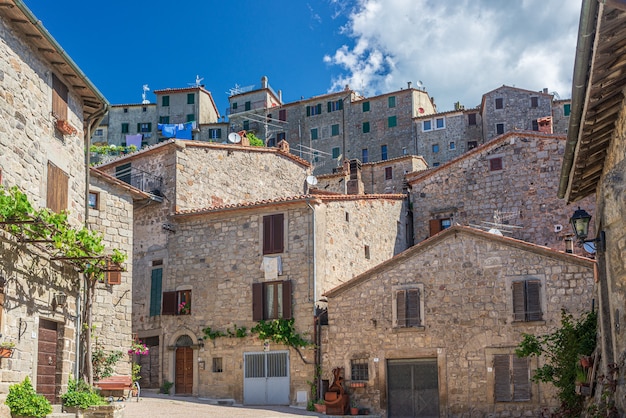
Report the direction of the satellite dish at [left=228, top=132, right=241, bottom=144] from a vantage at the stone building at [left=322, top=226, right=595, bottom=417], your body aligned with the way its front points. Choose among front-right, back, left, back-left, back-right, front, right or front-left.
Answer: back-right

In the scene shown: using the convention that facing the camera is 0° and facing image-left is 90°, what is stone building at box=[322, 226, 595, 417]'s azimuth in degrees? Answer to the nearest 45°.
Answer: approximately 0°

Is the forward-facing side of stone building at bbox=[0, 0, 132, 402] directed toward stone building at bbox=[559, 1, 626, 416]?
yes

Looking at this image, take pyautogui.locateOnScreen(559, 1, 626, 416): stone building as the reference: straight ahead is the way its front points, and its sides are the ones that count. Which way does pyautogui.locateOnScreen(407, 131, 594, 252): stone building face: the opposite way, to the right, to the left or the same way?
to the left

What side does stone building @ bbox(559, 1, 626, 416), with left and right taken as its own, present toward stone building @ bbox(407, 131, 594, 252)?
right

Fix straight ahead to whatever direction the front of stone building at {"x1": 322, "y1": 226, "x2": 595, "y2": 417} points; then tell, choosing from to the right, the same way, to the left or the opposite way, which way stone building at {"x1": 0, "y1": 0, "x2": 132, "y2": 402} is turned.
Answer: to the left

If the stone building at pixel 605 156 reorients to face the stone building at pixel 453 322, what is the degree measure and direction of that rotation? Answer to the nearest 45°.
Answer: approximately 90° to its right

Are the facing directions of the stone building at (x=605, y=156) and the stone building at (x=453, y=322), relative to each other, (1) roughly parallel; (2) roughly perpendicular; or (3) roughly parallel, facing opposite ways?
roughly perpendicular

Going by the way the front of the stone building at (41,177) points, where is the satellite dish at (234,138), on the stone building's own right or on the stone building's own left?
on the stone building's own left

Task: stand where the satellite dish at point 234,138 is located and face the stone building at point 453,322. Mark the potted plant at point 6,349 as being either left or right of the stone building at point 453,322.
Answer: right
